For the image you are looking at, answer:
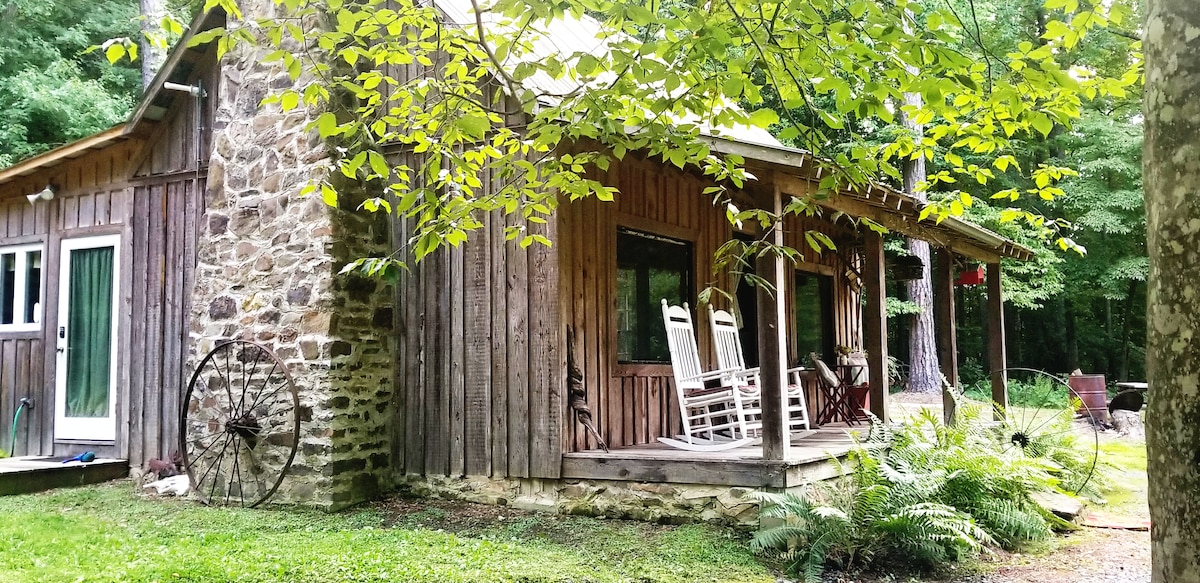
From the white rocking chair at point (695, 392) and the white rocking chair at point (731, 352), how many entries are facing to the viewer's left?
0

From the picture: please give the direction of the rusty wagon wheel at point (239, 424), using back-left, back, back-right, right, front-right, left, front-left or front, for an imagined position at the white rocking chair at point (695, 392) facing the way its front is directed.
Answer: back-right

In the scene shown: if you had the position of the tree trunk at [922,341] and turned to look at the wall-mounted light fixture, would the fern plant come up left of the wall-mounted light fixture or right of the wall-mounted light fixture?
left

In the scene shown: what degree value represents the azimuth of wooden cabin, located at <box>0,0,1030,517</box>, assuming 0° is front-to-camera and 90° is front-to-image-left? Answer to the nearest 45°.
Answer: approximately 315°

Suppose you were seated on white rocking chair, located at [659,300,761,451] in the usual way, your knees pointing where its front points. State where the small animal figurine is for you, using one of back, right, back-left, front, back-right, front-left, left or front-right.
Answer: back-right

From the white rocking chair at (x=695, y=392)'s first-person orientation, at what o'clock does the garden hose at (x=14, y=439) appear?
The garden hose is roughly at 5 o'clock from the white rocking chair.

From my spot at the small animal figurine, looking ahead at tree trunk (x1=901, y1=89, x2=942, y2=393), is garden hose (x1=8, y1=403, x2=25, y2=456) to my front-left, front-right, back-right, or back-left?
back-left

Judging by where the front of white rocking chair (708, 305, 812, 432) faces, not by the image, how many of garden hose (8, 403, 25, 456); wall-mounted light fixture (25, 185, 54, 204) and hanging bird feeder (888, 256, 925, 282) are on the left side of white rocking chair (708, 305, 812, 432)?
1

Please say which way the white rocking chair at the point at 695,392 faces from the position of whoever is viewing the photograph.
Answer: facing the viewer and to the right of the viewer

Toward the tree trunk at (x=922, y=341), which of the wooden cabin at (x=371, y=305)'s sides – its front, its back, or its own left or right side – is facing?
left

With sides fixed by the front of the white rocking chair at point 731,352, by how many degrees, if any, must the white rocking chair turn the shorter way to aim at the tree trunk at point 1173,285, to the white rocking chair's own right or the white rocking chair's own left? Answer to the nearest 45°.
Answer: approximately 45° to the white rocking chair's own right

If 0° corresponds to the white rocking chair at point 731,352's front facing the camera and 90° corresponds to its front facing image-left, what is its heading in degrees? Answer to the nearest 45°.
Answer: approximately 315°
